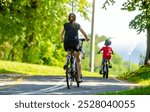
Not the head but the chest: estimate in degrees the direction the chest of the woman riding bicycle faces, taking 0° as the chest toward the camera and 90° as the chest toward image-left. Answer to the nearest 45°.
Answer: approximately 180°

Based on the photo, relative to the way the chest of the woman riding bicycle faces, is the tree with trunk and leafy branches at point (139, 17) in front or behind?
in front
